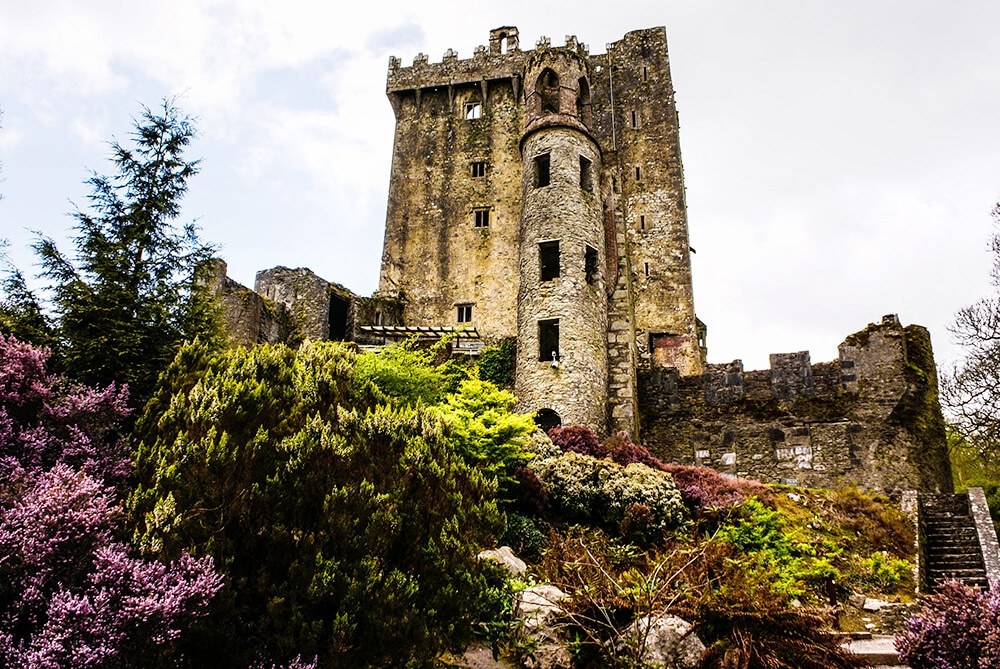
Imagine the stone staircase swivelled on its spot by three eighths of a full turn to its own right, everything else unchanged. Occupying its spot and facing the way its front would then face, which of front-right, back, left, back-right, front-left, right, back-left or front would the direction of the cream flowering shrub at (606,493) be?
left

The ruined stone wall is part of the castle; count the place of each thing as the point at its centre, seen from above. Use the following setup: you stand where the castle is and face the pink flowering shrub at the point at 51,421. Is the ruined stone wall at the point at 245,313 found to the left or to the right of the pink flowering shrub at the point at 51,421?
right

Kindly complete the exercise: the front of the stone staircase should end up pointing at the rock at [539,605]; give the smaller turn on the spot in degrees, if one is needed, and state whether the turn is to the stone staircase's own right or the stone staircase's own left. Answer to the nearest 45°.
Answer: approximately 45° to the stone staircase's own right

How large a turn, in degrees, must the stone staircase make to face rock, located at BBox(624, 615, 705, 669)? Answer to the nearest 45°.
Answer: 0° — it already faces it

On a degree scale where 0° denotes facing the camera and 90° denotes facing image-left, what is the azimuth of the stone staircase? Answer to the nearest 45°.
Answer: approximately 0°

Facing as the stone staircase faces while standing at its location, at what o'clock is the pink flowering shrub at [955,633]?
The pink flowering shrub is roughly at 12 o'clock from the stone staircase.

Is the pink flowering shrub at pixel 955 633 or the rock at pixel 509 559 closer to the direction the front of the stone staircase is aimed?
the pink flowering shrub

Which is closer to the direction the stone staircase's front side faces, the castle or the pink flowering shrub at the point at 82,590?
the pink flowering shrub

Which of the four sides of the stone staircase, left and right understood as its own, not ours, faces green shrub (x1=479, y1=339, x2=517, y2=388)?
right

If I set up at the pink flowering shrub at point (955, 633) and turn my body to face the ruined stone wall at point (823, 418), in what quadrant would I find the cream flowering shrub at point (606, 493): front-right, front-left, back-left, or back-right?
front-left

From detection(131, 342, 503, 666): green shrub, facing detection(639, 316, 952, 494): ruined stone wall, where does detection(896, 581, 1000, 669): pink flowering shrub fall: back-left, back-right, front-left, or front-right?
front-right
